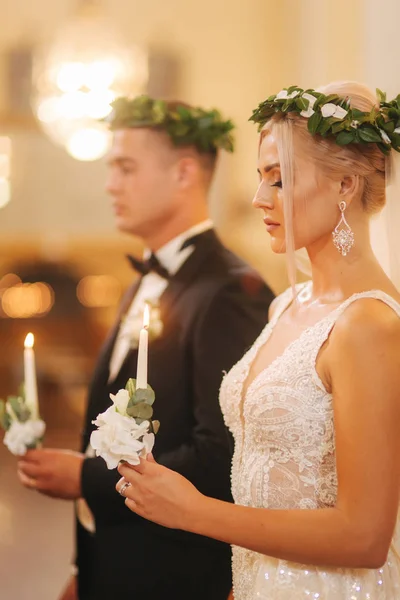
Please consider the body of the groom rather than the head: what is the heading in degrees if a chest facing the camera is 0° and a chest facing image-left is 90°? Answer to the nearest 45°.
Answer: approximately 90°

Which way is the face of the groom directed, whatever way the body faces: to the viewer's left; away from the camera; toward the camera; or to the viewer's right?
to the viewer's left

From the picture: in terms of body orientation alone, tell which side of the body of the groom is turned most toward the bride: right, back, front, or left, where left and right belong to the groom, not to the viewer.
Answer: left

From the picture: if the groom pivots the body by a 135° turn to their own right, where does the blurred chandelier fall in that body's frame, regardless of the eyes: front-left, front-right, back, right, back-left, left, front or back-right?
front-left

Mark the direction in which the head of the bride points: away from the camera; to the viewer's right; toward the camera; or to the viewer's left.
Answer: to the viewer's left
